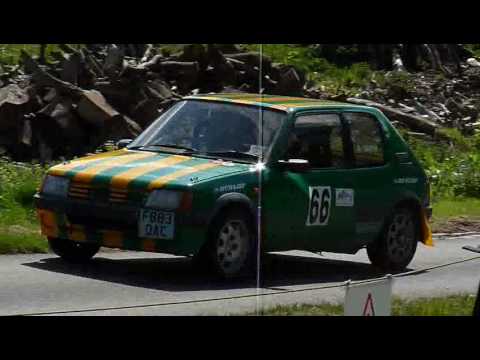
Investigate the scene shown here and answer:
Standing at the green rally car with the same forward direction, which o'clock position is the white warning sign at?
The white warning sign is roughly at 10 o'clock from the green rally car.

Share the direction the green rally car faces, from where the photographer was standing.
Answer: facing the viewer and to the left of the viewer
